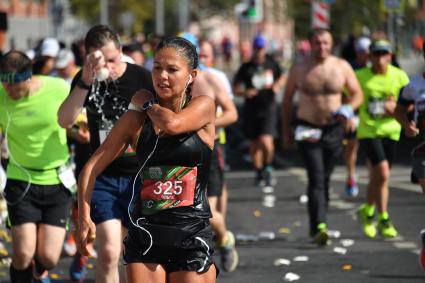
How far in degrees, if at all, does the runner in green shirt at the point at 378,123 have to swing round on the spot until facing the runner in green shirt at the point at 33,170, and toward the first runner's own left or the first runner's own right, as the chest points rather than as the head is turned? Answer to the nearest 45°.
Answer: approximately 45° to the first runner's own right

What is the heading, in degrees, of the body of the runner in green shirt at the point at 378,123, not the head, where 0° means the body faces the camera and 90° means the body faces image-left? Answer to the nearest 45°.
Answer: approximately 0°

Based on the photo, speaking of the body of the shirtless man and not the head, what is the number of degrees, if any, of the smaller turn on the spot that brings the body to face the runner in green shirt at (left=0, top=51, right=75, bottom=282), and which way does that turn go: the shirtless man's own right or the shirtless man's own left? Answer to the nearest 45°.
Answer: approximately 45° to the shirtless man's own right

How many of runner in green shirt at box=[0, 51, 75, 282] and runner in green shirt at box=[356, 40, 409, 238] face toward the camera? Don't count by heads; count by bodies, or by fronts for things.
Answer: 2

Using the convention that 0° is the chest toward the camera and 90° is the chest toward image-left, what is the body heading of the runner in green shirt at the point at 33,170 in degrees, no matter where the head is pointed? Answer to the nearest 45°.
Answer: approximately 0°

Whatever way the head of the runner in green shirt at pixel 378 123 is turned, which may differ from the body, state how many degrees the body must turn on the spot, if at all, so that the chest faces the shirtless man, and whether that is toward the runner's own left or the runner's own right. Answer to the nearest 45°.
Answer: approximately 45° to the runner's own right
